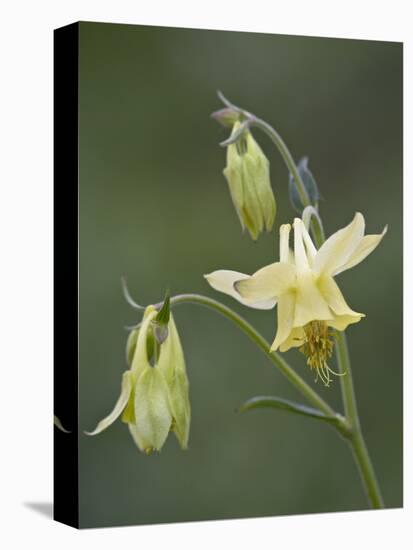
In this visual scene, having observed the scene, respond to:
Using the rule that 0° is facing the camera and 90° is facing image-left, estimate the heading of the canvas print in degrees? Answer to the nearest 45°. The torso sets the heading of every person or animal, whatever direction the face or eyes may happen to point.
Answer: approximately 315°
